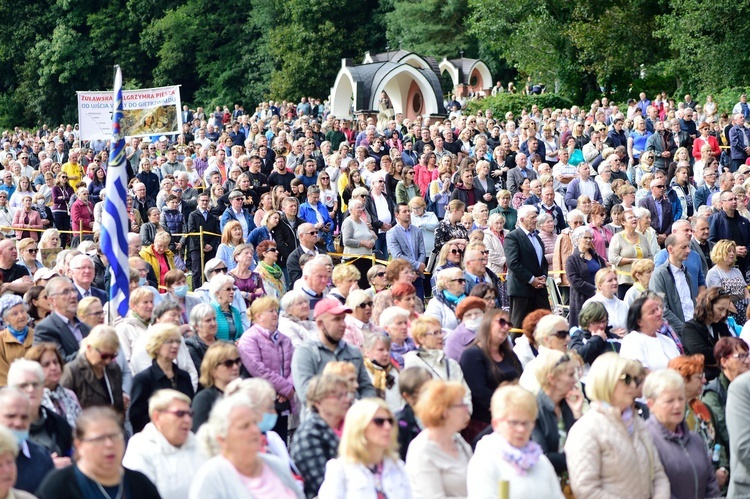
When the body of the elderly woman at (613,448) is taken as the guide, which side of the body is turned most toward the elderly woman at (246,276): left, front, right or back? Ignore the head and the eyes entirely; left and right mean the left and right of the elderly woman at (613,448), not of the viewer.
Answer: back

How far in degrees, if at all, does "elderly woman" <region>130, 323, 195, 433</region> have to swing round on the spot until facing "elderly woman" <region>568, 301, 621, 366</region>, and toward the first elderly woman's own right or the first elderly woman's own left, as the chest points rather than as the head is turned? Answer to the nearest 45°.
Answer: approximately 45° to the first elderly woman's own left

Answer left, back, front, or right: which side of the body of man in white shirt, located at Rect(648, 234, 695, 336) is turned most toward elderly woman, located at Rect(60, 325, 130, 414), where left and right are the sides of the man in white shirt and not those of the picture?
right

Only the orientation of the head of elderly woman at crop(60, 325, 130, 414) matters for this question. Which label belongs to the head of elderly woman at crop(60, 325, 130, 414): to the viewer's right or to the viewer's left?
to the viewer's right

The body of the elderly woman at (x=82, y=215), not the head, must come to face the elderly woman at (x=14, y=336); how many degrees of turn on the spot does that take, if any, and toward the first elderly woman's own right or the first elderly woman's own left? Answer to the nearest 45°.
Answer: approximately 45° to the first elderly woman's own right

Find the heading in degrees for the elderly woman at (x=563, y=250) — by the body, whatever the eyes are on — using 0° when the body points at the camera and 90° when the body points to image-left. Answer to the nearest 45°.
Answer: approximately 315°

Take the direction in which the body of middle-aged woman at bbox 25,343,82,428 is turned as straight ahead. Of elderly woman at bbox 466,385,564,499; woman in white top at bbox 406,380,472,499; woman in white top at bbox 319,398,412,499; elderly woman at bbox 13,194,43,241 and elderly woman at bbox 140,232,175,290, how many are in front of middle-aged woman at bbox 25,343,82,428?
3
